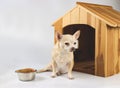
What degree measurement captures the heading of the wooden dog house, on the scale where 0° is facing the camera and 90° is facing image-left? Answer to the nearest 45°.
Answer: approximately 45°
